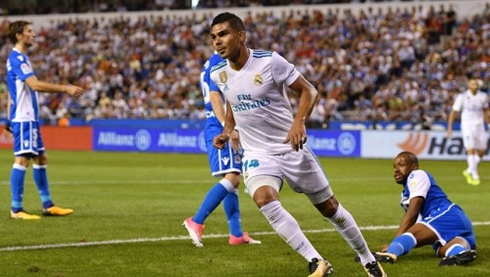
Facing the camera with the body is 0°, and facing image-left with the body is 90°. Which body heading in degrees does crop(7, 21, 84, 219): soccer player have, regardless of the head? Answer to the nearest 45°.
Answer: approximately 270°

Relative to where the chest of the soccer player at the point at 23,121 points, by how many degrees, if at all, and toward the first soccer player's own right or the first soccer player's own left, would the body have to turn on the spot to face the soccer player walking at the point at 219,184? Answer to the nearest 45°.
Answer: approximately 45° to the first soccer player's own right

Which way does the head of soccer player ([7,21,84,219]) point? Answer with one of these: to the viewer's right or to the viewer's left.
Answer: to the viewer's right
